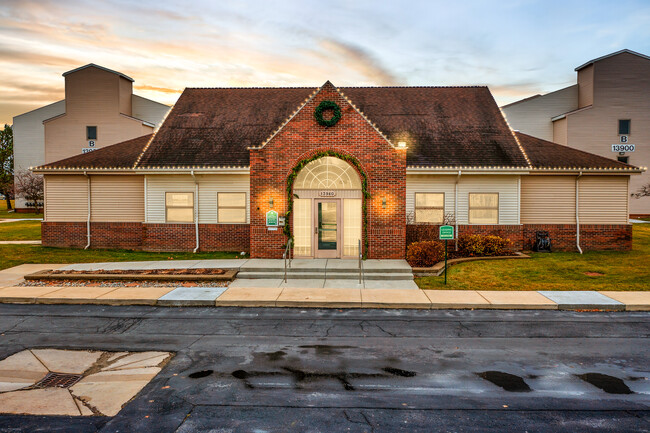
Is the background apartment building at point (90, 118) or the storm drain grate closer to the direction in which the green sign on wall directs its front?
the storm drain grate

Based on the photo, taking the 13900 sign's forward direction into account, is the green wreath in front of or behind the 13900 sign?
in front

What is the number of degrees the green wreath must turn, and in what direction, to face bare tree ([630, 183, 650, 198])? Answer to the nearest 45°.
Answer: approximately 135° to its left

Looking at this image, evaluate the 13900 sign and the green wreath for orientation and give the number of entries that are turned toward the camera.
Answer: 2

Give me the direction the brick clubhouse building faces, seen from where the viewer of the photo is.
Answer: facing the viewer

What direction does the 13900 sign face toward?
toward the camera

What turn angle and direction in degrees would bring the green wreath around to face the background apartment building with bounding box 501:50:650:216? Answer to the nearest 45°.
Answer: approximately 135° to its left

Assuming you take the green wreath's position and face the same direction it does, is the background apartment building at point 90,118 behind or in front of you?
behind

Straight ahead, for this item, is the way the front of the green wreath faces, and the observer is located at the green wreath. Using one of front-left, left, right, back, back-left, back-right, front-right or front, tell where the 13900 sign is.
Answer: back-left

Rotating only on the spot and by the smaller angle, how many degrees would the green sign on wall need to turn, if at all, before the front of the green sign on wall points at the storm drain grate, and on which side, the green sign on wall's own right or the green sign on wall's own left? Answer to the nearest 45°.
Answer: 0° — it already faces it

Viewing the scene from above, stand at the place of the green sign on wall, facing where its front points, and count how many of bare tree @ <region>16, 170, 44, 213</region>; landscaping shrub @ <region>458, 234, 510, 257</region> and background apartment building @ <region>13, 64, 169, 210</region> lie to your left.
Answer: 1

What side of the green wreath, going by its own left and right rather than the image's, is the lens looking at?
front
